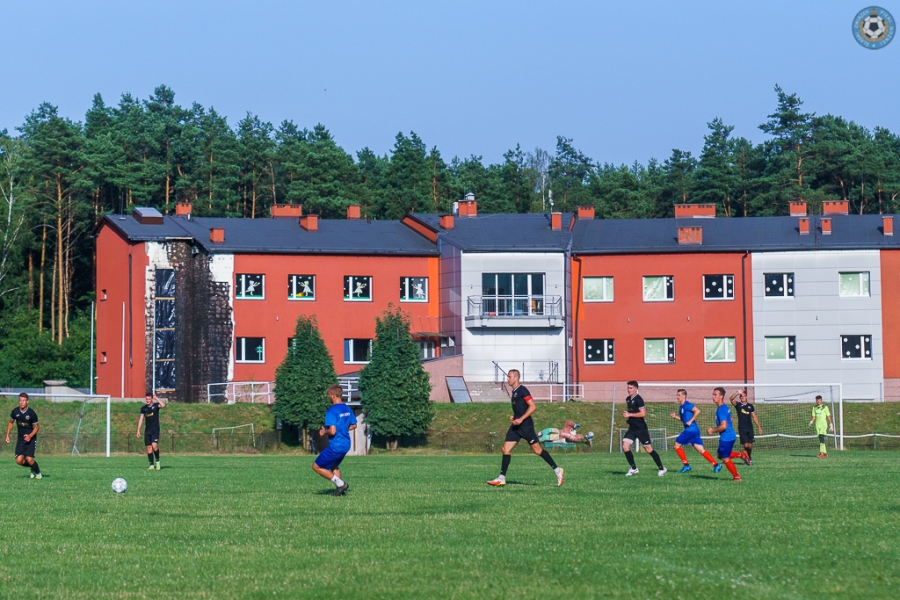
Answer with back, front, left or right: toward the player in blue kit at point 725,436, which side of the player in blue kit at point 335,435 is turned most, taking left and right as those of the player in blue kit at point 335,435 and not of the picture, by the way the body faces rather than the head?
right

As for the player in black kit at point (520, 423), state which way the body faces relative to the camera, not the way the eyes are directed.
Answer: to the viewer's left

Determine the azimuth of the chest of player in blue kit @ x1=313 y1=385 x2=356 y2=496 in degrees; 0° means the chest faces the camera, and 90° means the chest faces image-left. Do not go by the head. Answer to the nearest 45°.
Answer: approximately 135°

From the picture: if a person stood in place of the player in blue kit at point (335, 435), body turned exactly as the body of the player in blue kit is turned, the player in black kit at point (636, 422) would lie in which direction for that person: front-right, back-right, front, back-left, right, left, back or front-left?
right

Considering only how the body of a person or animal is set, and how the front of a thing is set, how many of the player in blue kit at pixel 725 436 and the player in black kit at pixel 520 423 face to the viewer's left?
2

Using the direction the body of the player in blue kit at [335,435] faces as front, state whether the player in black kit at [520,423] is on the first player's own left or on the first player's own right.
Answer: on the first player's own right

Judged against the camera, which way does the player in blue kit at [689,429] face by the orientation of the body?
to the viewer's left

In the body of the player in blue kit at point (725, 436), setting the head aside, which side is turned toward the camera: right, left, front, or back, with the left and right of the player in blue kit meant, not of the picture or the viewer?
left

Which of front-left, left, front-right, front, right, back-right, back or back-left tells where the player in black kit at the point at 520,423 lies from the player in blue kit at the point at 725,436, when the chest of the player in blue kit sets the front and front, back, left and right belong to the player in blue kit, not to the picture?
front-left

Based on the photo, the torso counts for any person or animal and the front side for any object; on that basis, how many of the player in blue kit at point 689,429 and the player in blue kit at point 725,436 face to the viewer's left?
2
